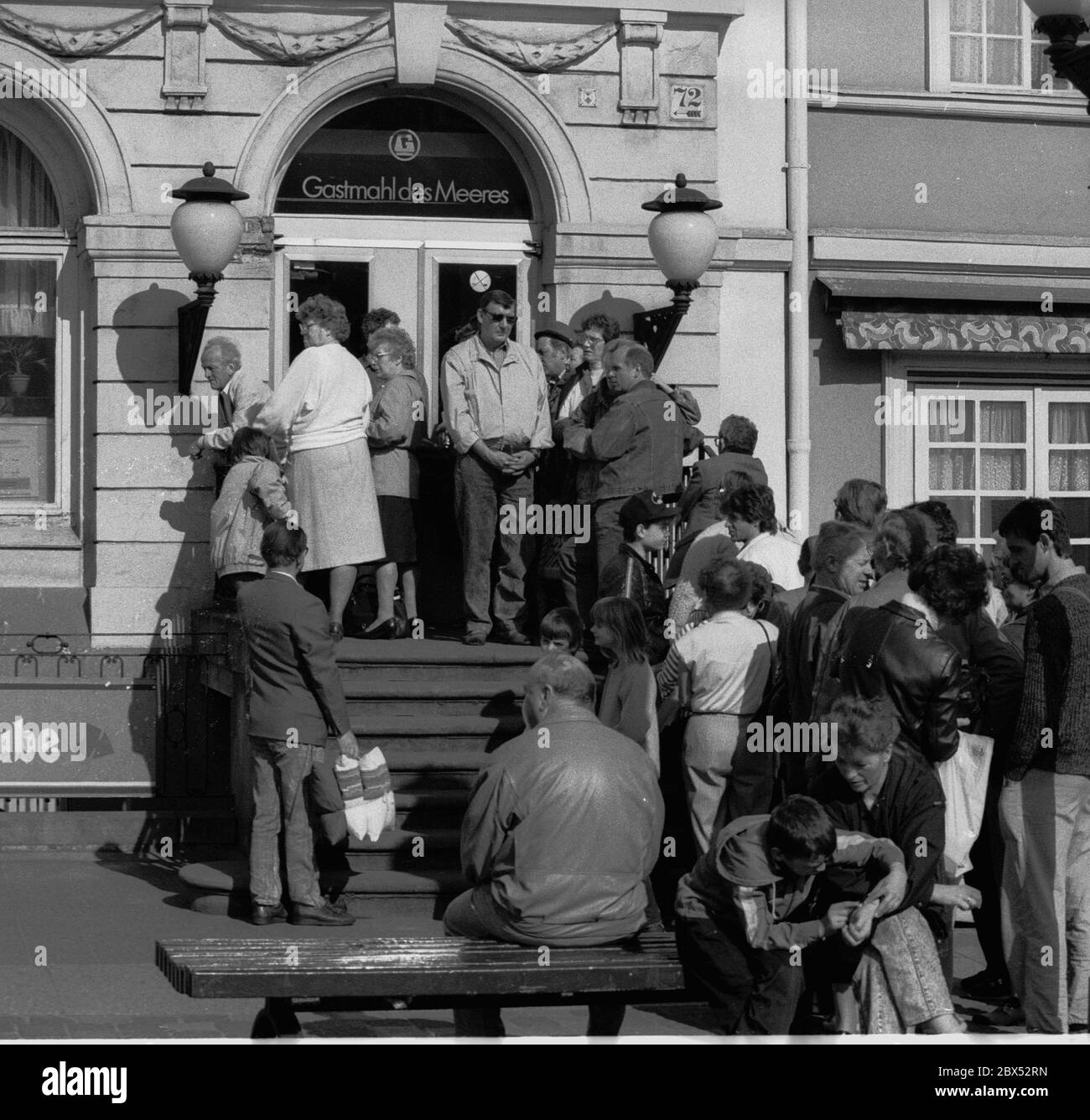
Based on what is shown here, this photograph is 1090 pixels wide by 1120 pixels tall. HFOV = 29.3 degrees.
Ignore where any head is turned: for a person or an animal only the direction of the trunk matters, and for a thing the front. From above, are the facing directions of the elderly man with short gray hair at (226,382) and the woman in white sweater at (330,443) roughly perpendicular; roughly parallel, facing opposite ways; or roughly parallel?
roughly perpendicular

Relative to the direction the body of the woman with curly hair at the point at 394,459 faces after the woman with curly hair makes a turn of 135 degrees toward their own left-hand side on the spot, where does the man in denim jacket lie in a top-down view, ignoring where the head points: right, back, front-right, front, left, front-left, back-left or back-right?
front

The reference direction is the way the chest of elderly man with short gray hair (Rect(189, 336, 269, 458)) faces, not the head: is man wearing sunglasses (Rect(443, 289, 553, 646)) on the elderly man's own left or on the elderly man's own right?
on the elderly man's own left

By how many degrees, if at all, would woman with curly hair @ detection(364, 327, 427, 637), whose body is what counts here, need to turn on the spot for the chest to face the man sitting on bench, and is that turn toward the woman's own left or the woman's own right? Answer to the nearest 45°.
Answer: approximately 90° to the woman's own left

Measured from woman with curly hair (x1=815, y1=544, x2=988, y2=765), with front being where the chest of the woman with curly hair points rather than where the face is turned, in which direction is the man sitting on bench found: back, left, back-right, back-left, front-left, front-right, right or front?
back
